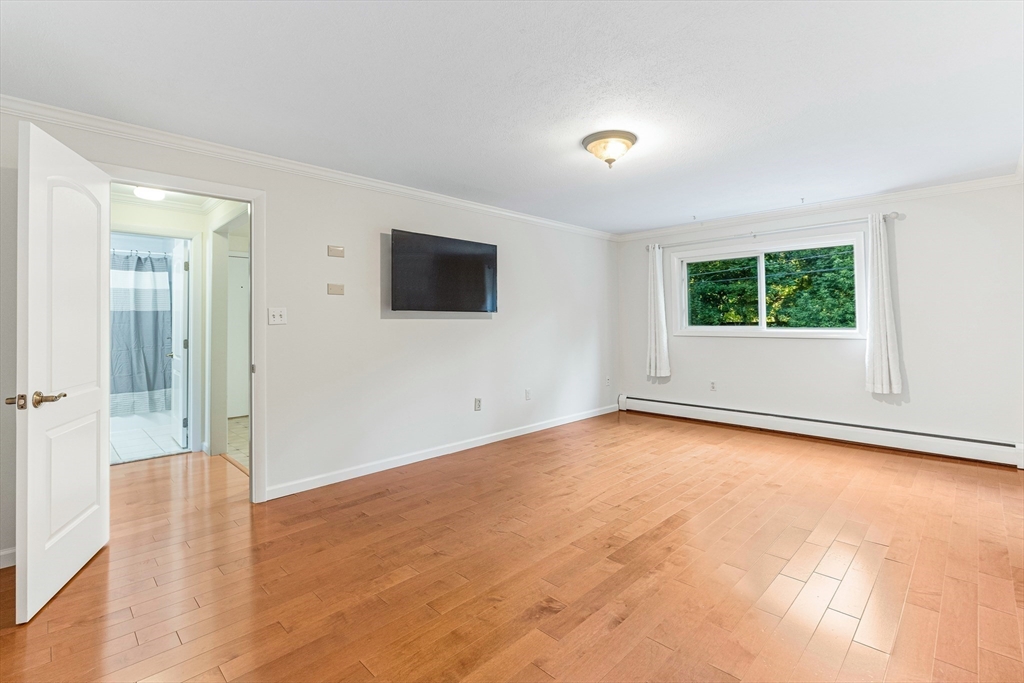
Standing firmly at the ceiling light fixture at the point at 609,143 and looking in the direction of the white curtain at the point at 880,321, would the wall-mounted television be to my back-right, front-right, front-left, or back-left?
back-left

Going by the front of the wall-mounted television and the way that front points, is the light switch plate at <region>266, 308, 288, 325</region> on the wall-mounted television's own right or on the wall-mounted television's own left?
on the wall-mounted television's own right

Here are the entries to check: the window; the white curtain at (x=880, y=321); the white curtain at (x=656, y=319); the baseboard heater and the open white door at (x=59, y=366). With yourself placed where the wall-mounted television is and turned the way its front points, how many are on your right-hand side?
1

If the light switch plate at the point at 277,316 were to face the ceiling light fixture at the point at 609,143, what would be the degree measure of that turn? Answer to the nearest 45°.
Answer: approximately 45° to its left

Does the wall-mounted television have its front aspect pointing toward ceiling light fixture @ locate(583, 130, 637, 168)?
yes

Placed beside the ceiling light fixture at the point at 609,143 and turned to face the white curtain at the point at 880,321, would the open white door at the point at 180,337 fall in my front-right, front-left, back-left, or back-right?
back-left

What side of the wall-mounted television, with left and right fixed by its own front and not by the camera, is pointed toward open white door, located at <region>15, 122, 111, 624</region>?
right

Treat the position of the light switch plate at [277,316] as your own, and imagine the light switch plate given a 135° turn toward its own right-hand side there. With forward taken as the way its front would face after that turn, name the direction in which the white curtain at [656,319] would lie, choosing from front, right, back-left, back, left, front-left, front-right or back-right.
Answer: back-right

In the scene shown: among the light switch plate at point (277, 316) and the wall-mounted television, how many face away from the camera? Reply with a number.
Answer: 0

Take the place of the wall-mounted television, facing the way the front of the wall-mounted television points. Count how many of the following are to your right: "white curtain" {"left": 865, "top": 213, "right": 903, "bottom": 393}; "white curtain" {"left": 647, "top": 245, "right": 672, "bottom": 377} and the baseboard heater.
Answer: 0

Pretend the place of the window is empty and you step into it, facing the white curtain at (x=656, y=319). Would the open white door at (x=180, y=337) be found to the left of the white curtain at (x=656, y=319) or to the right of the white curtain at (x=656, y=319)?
left

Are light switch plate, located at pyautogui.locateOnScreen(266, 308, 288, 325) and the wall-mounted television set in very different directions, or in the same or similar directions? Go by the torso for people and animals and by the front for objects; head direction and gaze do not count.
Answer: same or similar directions

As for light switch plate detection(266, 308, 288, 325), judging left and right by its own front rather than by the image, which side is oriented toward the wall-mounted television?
left
